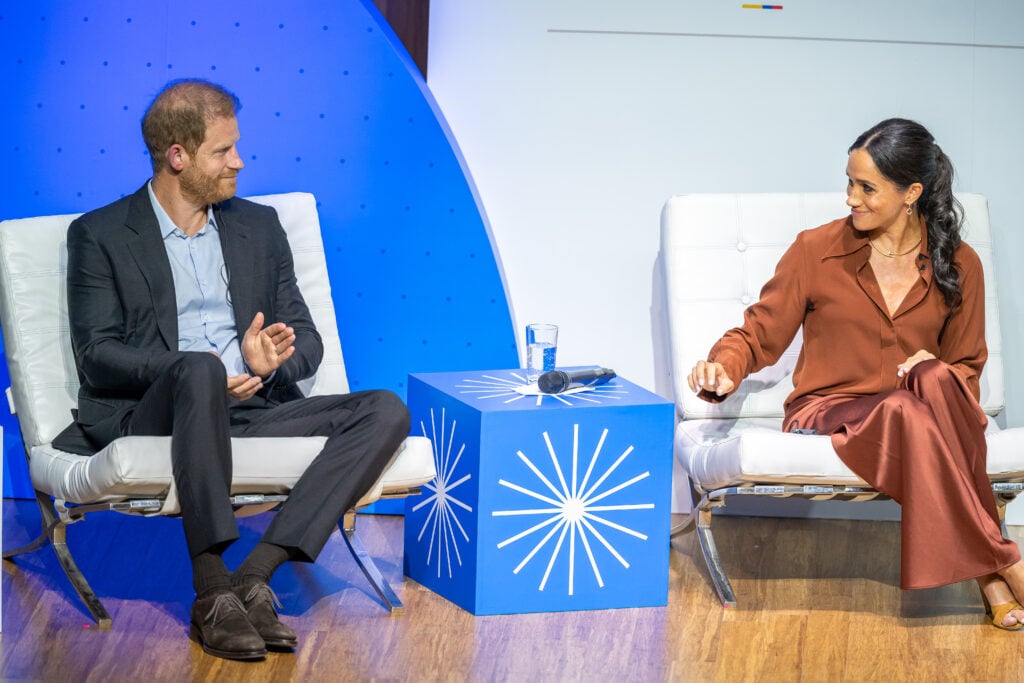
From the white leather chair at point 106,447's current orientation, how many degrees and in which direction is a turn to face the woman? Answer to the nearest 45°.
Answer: approximately 45° to its left

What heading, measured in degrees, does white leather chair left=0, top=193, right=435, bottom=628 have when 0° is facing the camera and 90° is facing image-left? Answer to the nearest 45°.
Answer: approximately 315°

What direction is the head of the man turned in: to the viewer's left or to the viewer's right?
to the viewer's right

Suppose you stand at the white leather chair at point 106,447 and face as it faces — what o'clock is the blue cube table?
The blue cube table is roughly at 11 o'clock from the white leather chair.

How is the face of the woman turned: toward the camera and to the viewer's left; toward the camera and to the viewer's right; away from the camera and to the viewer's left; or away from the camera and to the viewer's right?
toward the camera and to the viewer's left
